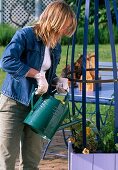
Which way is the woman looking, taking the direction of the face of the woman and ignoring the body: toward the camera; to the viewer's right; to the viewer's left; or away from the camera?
to the viewer's right

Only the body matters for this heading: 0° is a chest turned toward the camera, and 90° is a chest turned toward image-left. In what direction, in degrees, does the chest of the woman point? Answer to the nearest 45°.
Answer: approximately 315°
